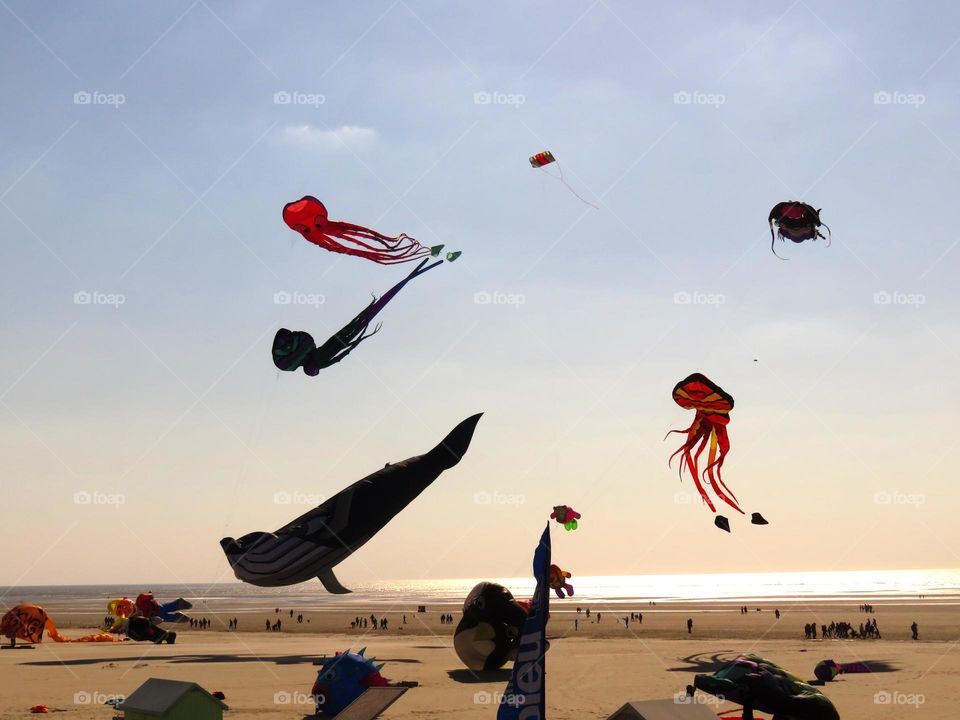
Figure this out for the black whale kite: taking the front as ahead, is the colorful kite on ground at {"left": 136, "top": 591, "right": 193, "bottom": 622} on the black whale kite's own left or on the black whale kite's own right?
on the black whale kite's own right

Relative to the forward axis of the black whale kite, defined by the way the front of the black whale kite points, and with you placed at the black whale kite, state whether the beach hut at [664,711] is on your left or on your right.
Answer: on your left

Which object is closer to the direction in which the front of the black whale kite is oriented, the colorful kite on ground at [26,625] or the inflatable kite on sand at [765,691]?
the colorful kite on ground

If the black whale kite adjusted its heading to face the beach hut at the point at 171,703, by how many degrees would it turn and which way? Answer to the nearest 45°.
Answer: approximately 45° to its left

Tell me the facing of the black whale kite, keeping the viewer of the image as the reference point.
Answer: facing to the left of the viewer
